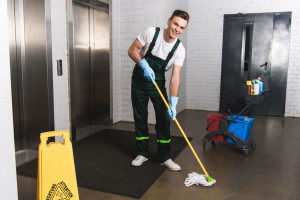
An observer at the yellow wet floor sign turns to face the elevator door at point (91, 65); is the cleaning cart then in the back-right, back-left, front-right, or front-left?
front-right

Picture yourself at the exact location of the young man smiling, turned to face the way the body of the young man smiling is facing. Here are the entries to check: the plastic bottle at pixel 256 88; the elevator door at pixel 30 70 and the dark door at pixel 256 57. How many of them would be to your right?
1

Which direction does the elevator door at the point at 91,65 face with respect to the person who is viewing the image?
facing the viewer and to the right of the viewer

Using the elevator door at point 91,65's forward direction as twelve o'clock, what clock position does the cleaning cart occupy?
The cleaning cart is roughly at 12 o'clock from the elevator door.

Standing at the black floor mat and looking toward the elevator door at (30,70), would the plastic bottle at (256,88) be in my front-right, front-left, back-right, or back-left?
back-right

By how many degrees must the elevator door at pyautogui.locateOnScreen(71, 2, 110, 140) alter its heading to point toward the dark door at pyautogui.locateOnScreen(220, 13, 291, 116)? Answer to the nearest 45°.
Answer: approximately 45° to its left

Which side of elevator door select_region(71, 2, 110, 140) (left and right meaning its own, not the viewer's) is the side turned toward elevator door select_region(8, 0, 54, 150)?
right

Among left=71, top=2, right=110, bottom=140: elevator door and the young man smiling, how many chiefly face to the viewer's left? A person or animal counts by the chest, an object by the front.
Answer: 0

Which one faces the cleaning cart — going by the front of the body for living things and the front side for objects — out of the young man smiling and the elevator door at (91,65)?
the elevator door

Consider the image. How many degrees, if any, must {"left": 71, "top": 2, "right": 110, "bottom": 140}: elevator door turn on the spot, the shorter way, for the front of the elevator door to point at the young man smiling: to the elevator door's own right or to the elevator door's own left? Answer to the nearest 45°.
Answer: approximately 45° to the elevator door's own right

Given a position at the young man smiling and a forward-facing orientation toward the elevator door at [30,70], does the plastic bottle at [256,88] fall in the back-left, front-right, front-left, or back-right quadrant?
back-right

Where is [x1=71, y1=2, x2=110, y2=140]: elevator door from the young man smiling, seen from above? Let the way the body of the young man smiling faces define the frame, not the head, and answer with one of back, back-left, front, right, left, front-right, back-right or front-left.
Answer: back-right

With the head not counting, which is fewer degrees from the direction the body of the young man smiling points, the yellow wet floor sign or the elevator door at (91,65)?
the yellow wet floor sign

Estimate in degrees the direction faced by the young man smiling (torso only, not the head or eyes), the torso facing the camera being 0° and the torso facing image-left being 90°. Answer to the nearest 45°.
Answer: approximately 0°

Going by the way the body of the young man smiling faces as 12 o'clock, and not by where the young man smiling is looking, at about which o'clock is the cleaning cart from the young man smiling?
The cleaning cart is roughly at 8 o'clock from the young man smiling.

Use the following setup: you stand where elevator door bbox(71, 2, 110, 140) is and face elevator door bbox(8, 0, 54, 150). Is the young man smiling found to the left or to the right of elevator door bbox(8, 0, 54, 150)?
left

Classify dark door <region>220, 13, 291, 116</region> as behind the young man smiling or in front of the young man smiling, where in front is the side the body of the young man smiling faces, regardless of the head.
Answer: behind
